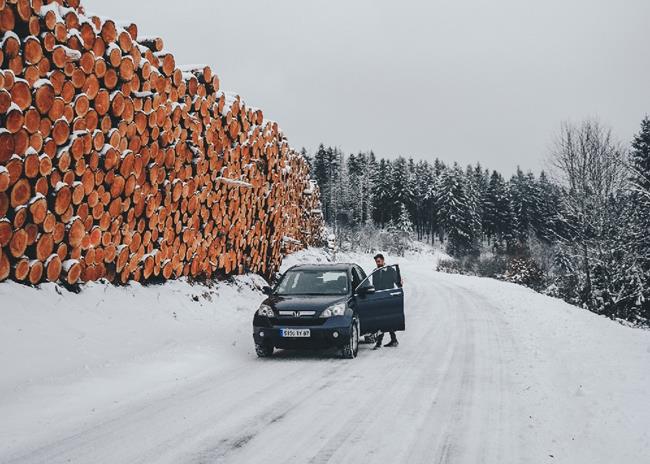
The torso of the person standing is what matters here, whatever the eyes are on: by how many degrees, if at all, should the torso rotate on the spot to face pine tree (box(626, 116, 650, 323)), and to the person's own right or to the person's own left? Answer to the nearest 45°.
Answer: approximately 135° to the person's own left

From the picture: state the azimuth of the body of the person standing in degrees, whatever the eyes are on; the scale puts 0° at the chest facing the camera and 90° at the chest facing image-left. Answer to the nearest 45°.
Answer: approximately 0°

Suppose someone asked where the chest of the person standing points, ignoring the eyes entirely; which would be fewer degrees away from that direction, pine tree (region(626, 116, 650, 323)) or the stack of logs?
the stack of logs
